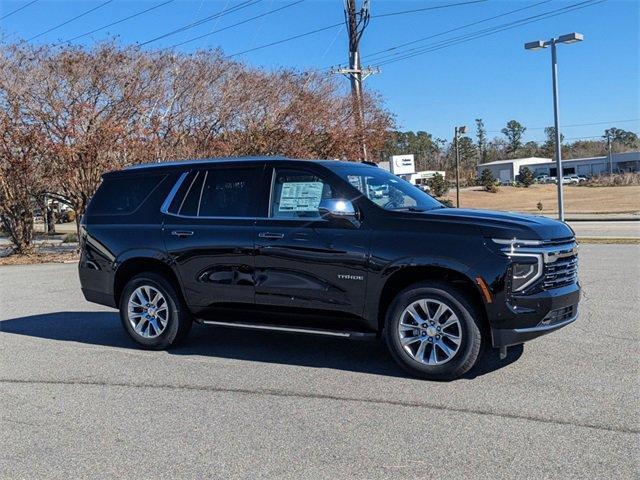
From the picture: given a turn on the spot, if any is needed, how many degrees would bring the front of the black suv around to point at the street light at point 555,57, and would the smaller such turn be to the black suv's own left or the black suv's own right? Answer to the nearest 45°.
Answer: approximately 90° to the black suv's own left

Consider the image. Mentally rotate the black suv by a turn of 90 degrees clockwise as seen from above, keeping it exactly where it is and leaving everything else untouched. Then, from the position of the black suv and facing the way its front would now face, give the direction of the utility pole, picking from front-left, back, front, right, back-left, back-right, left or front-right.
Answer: back-right

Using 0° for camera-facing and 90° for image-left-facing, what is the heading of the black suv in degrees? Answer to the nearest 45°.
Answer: approximately 315°
